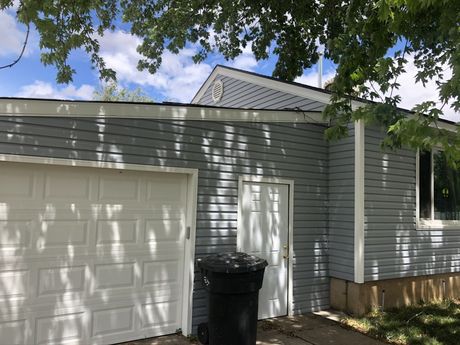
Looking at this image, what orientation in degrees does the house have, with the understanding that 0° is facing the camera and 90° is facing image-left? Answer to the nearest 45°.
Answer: approximately 0°
